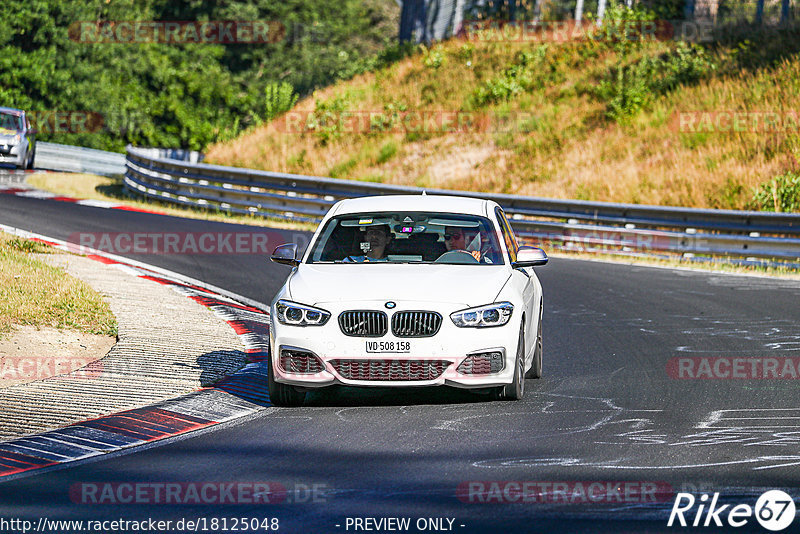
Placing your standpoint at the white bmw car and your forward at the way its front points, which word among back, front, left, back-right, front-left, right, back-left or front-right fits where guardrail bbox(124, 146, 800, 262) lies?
back

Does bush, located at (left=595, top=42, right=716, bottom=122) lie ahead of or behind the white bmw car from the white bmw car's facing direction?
behind

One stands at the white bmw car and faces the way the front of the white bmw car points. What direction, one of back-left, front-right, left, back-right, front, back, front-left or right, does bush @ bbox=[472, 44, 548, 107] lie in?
back

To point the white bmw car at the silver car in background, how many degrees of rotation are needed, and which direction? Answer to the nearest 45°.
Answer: approximately 135° to its right

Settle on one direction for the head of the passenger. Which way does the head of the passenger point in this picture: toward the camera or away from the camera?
toward the camera

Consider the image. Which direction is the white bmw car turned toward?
toward the camera

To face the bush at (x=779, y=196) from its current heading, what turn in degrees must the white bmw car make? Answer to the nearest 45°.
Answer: approximately 135° to its left

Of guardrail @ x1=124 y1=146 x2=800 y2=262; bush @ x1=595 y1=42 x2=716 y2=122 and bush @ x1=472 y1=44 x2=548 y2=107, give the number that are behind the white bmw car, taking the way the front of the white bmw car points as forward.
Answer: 3
